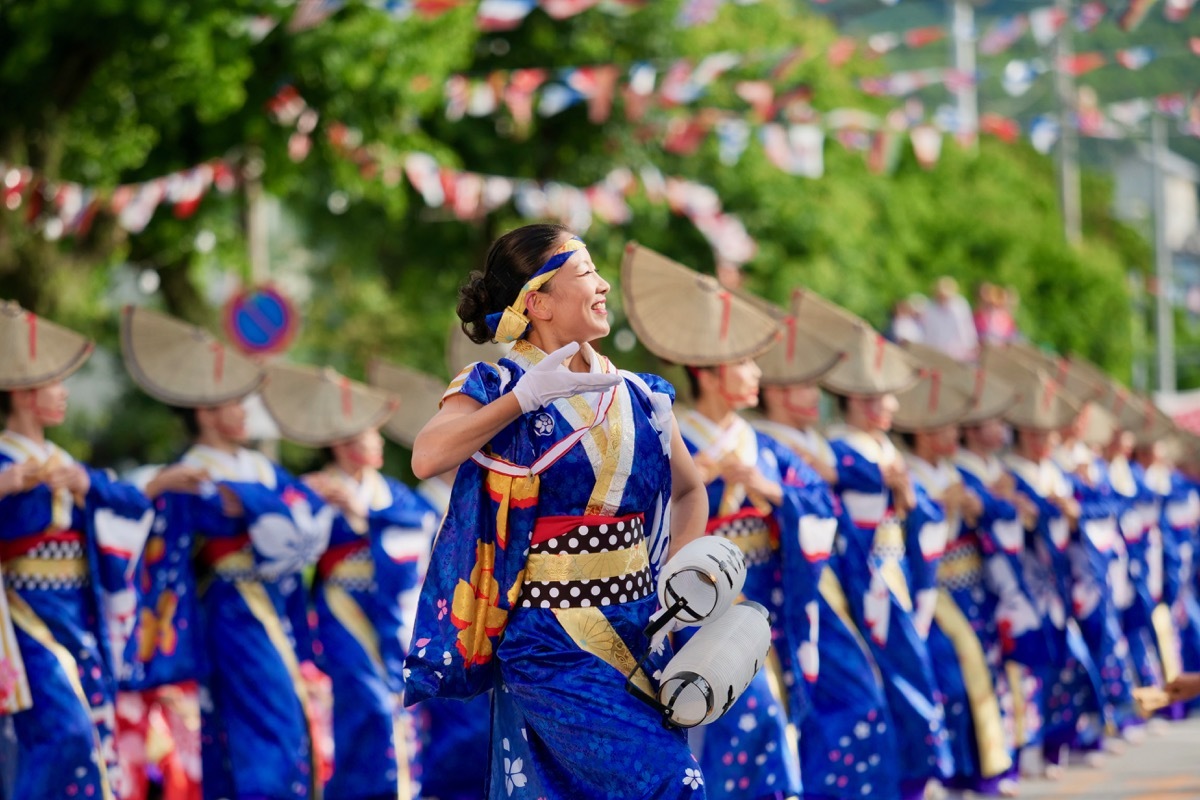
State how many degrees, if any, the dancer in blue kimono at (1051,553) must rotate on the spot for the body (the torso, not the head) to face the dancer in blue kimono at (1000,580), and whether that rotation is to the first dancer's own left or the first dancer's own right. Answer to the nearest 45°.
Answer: approximately 45° to the first dancer's own right

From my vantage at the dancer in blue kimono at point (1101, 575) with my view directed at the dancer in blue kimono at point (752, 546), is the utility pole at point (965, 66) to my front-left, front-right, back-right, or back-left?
back-right

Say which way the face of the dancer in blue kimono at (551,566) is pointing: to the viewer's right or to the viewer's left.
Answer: to the viewer's right
